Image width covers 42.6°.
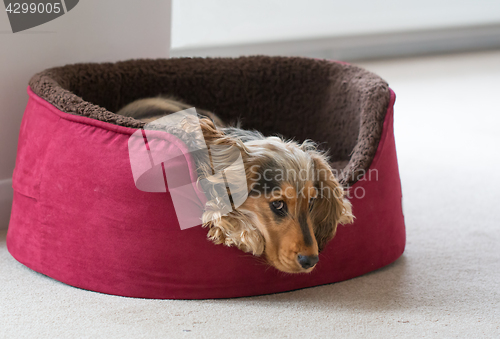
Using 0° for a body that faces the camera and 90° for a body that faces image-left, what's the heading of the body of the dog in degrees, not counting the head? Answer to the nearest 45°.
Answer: approximately 315°
